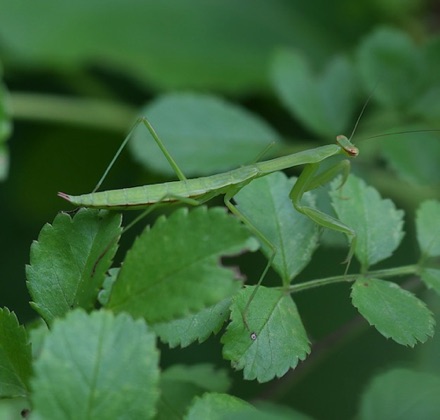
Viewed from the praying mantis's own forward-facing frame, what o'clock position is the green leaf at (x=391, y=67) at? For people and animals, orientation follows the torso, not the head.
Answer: The green leaf is roughly at 10 o'clock from the praying mantis.

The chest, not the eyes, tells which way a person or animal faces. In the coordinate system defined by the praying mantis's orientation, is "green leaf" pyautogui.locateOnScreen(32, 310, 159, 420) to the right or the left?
on its right

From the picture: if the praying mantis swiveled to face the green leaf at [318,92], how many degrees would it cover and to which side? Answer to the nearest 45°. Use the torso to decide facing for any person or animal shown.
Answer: approximately 90° to its left

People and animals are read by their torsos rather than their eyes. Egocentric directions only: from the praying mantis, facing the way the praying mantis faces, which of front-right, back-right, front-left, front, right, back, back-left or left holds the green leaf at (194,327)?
right

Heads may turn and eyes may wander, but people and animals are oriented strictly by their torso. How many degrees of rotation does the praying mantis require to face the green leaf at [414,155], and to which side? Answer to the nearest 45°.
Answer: approximately 45° to its left

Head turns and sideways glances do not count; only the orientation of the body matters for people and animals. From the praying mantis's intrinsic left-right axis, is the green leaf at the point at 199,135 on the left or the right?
on its left

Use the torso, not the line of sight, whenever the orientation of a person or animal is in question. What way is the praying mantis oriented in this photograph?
to the viewer's right

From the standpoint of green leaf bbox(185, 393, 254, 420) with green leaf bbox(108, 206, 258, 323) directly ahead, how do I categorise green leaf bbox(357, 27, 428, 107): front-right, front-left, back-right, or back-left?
front-right

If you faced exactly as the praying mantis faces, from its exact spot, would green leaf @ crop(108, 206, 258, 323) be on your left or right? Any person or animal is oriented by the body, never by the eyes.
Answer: on your right

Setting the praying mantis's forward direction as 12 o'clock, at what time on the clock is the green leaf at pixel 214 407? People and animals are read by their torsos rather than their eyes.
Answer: The green leaf is roughly at 3 o'clock from the praying mantis.
